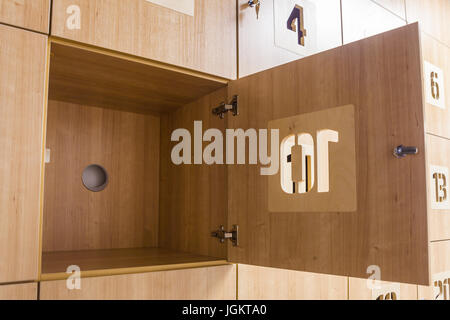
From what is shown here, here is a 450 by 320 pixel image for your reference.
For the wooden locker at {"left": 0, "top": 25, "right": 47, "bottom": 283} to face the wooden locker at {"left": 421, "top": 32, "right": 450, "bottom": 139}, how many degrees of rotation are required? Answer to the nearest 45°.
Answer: approximately 135° to its left

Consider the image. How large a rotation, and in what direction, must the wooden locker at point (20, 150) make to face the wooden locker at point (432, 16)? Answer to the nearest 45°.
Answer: approximately 135° to its left

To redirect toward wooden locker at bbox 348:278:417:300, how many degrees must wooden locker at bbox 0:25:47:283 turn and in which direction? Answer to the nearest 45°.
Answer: approximately 135° to its left

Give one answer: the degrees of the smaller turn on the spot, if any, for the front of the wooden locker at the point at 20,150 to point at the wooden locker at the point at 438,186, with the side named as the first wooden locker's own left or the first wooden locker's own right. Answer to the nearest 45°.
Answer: approximately 135° to the first wooden locker's own left
